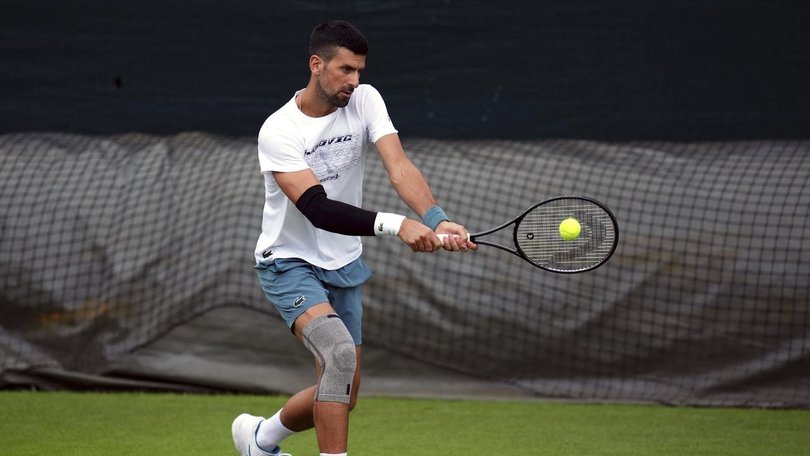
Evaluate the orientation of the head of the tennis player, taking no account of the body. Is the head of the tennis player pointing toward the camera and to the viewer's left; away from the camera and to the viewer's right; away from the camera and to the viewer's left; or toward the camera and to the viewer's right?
toward the camera and to the viewer's right

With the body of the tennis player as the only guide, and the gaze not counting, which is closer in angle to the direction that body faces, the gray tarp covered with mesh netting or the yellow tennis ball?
the yellow tennis ball

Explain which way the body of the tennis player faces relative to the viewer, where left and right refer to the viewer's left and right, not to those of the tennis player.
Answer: facing the viewer and to the right of the viewer

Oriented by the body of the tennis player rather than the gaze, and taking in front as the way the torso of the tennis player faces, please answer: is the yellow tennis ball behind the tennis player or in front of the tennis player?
in front
